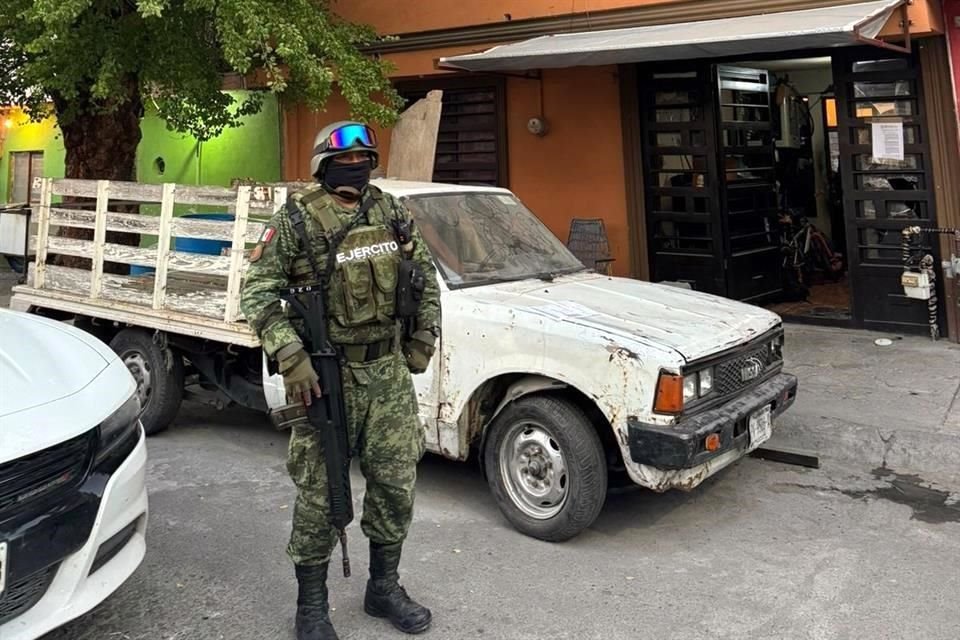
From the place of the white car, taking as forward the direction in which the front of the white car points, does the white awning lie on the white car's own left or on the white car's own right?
on the white car's own left

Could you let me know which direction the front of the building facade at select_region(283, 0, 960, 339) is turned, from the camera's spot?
facing the viewer and to the left of the viewer

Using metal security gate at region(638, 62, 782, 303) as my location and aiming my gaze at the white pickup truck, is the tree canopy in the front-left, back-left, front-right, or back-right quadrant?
front-right

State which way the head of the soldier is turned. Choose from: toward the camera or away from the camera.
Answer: toward the camera

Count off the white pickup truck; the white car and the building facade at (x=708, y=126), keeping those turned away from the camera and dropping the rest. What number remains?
0

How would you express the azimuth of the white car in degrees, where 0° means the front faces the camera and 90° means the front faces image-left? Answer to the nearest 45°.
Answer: approximately 315°

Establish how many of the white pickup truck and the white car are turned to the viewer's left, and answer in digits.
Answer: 0

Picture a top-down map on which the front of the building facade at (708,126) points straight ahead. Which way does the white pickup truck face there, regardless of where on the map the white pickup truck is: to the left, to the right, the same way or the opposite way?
to the left
